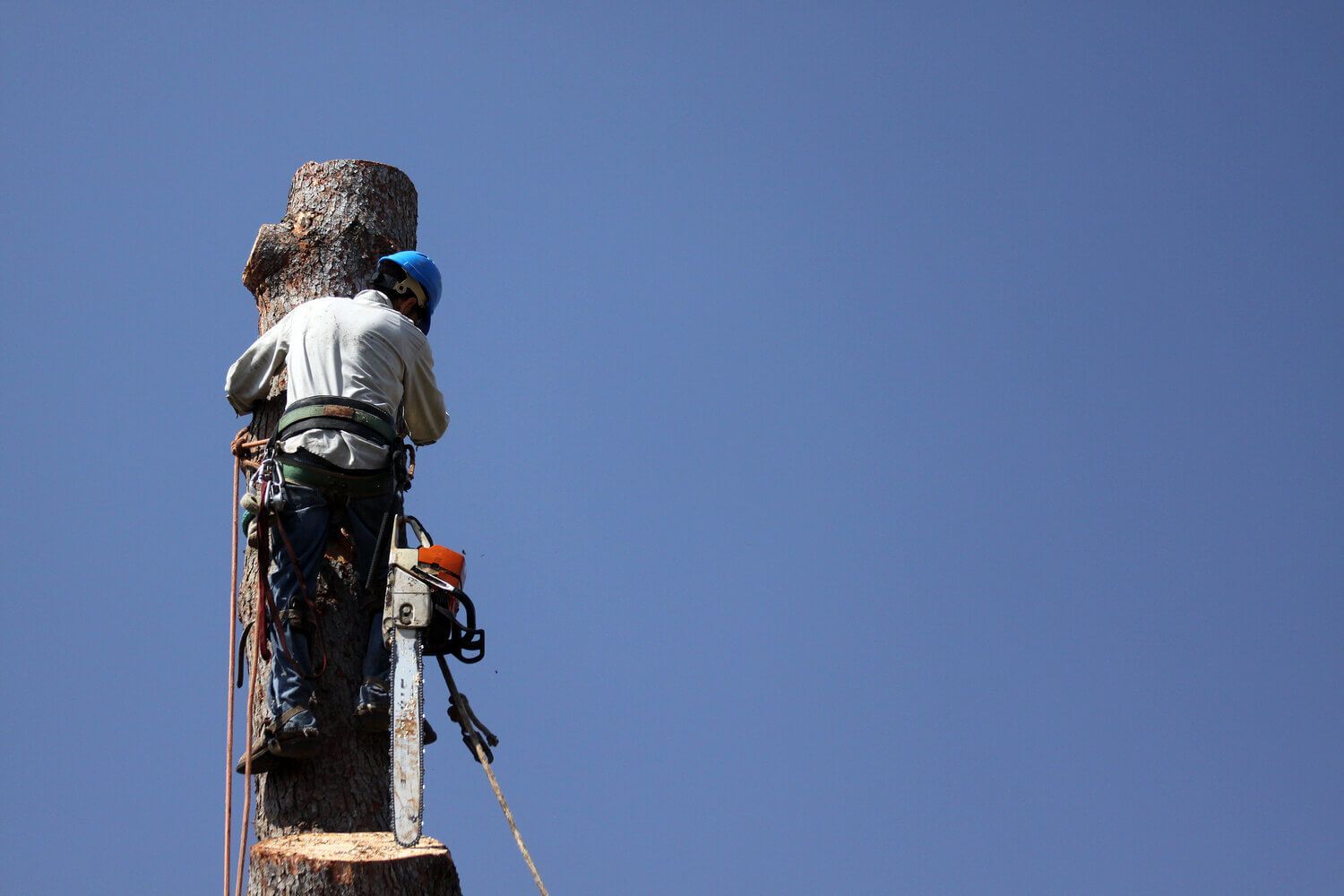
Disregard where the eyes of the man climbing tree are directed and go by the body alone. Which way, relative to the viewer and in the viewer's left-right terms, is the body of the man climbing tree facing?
facing away from the viewer
